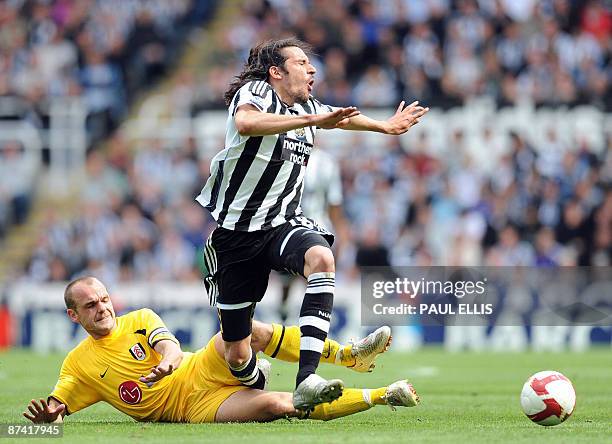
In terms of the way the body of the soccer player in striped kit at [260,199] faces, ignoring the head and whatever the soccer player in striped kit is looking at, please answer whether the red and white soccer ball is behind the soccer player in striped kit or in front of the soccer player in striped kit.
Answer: in front

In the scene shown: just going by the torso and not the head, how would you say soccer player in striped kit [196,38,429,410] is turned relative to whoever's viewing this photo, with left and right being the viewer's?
facing the viewer and to the right of the viewer
